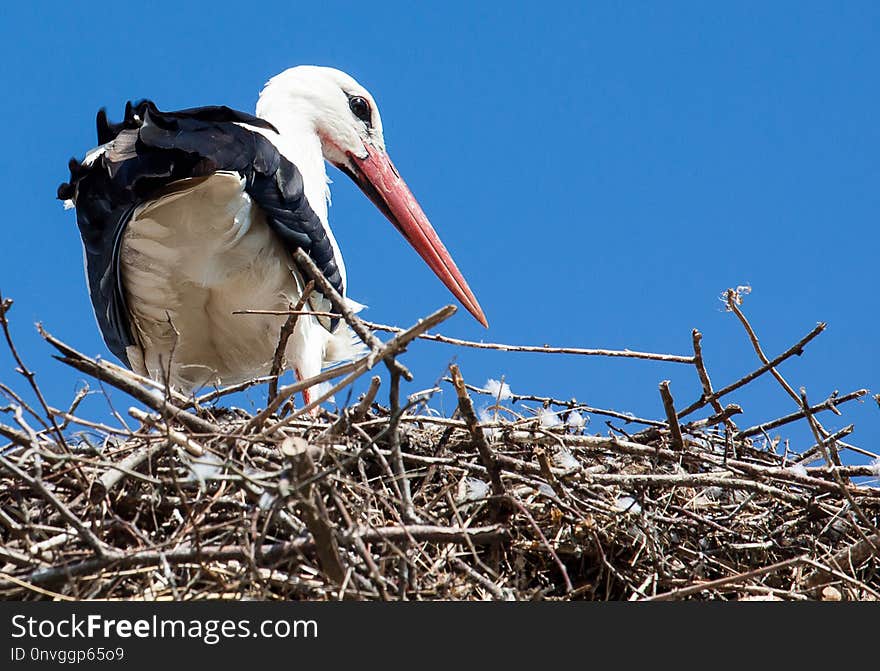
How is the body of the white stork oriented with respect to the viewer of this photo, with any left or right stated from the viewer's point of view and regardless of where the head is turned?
facing away from the viewer and to the right of the viewer
